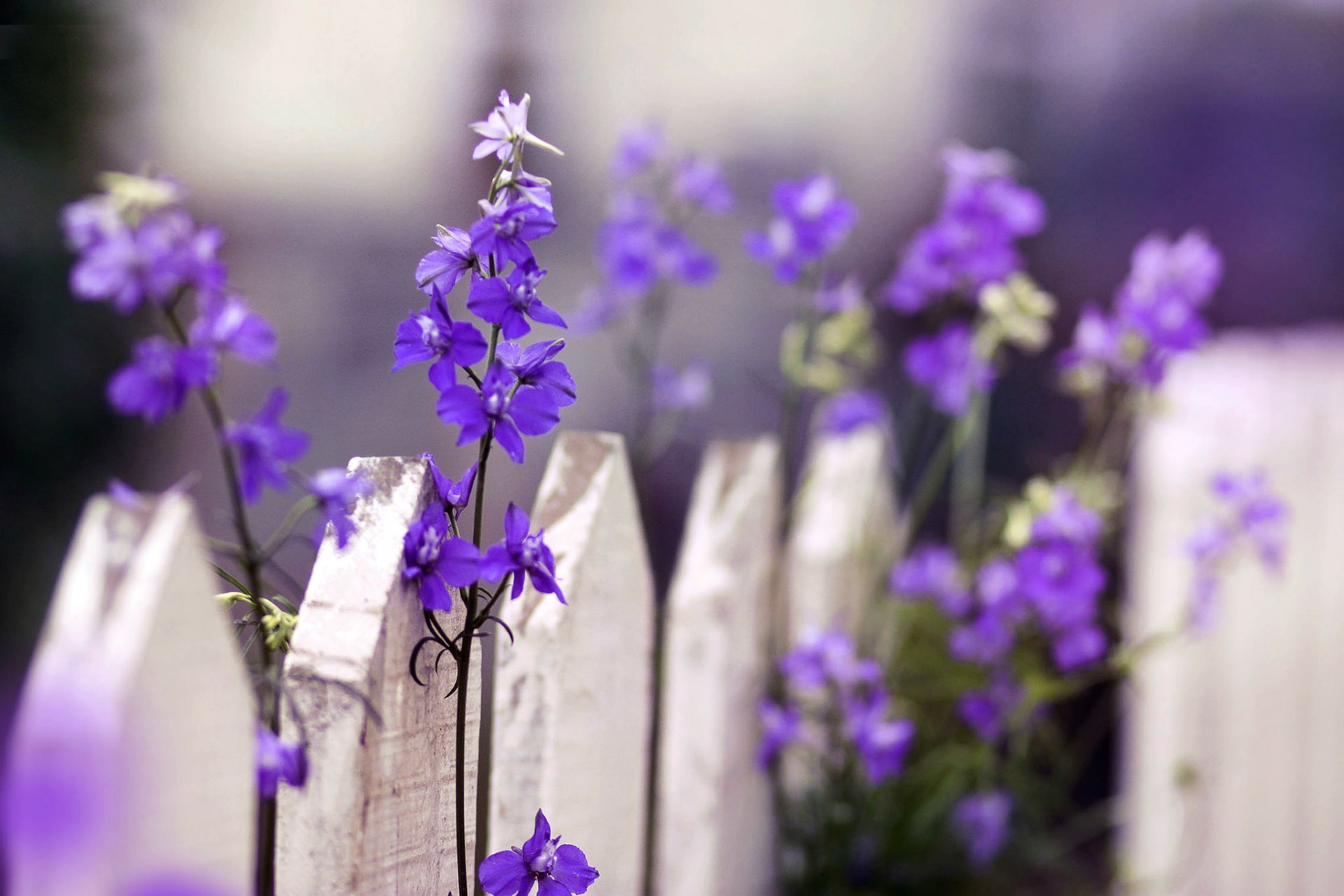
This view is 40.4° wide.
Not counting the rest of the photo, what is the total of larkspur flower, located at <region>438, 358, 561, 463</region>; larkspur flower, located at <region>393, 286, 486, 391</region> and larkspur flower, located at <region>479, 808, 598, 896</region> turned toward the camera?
3

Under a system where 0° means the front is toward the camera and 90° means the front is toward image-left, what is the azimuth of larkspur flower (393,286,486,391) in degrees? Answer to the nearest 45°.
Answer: approximately 0°

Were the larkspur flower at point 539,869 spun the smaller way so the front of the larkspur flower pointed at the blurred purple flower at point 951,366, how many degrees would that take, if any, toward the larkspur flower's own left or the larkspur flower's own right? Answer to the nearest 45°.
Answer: approximately 135° to the larkspur flower's own left

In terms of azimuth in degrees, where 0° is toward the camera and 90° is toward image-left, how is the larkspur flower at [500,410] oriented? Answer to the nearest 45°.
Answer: approximately 0°

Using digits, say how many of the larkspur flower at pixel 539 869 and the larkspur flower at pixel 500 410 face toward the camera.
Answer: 2

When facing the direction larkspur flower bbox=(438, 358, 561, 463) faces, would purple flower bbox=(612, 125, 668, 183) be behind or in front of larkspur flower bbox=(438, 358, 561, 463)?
behind

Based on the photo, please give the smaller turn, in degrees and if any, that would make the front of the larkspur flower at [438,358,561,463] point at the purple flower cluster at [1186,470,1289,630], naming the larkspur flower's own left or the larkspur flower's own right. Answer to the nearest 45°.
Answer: approximately 135° to the larkspur flower's own left

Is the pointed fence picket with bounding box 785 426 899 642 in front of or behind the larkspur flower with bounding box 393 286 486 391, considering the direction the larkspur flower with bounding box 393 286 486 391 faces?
behind

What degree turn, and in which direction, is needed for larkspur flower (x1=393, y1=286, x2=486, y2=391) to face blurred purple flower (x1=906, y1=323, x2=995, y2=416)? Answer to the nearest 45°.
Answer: approximately 135° to its left

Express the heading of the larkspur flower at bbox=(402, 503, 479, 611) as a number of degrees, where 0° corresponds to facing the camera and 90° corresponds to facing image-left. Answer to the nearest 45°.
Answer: approximately 45°
